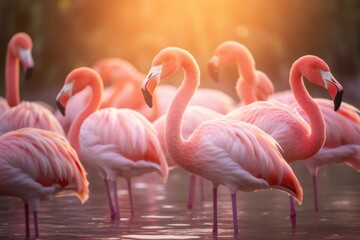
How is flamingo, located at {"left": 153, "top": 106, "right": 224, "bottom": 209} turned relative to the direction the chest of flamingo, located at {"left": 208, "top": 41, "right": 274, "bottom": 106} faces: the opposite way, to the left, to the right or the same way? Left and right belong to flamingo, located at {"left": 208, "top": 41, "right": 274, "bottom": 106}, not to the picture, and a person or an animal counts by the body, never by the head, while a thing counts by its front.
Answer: the same way

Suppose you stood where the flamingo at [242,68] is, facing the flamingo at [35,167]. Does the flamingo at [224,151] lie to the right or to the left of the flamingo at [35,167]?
left

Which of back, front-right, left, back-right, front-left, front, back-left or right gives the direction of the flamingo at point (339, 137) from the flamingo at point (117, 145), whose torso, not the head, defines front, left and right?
back

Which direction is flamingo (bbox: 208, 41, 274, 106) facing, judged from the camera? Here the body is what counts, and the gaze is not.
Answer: to the viewer's left

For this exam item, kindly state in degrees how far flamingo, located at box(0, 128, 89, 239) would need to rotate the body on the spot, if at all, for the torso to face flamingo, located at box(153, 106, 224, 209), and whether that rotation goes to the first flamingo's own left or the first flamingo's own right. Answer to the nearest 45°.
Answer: approximately 135° to the first flamingo's own right

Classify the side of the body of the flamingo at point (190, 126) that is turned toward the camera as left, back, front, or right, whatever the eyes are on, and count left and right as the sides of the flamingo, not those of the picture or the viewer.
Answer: left

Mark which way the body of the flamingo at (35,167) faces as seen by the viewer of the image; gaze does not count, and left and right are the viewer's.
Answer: facing to the left of the viewer

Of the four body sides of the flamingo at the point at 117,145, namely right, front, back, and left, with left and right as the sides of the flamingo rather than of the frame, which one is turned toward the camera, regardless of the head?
left

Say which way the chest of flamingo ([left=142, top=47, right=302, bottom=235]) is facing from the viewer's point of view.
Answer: to the viewer's left

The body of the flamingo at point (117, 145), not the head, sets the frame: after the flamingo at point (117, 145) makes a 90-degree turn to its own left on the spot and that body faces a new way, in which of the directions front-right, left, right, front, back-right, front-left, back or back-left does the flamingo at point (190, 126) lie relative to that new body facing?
back-left
